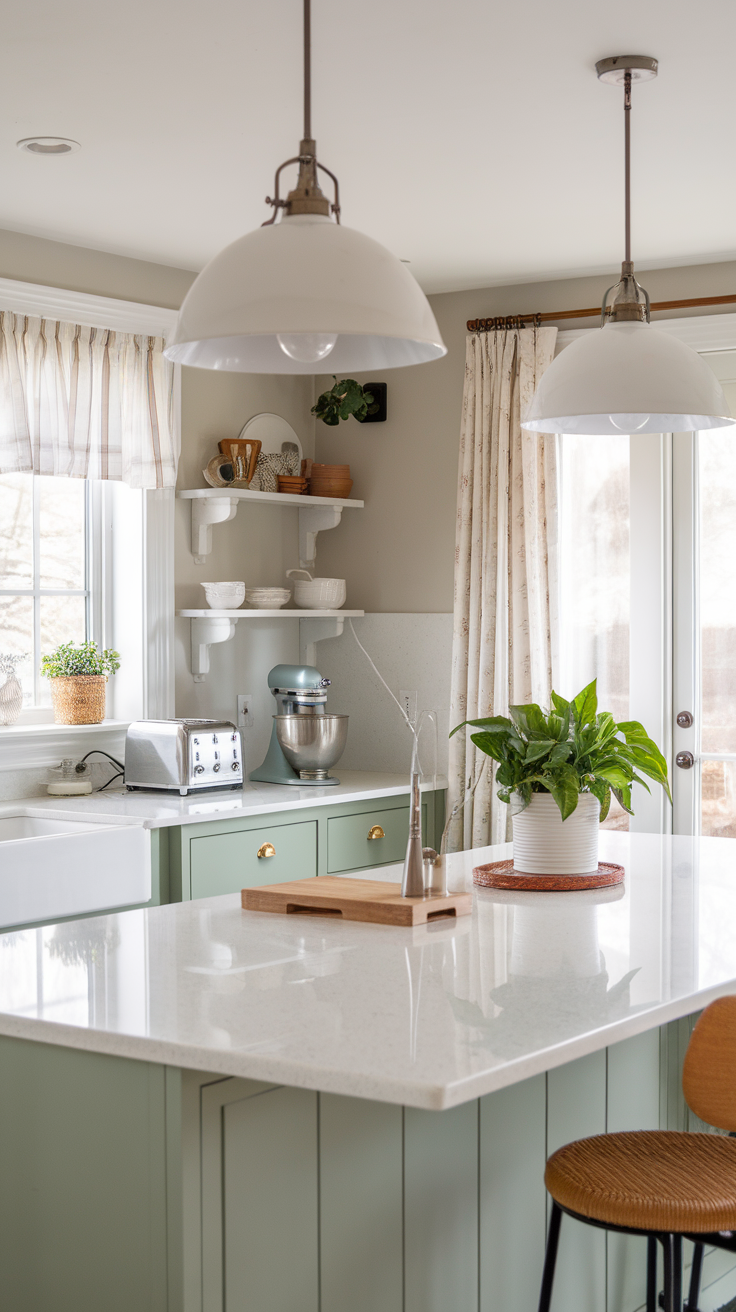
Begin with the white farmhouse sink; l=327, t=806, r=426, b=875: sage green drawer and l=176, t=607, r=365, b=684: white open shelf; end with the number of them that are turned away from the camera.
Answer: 0

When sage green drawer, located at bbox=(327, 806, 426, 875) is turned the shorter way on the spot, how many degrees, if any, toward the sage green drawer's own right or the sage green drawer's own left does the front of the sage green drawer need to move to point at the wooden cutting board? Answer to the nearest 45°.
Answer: approximately 45° to the sage green drawer's own right

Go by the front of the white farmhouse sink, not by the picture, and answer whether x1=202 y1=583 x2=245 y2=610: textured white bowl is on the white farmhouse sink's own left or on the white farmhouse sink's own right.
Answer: on the white farmhouse sink's own left

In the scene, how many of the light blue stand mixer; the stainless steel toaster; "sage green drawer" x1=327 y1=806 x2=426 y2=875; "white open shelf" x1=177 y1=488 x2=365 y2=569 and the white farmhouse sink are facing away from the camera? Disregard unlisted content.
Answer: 0

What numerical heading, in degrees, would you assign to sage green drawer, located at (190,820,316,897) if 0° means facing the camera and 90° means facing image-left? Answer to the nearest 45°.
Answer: approximately 315°

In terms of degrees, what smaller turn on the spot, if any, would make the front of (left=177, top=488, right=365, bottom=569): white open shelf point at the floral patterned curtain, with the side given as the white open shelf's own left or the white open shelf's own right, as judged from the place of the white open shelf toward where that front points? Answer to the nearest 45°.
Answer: approximately 45° to the white open shelf's own left

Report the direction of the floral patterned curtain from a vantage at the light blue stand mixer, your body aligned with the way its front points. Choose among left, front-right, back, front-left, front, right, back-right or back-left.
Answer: front-left

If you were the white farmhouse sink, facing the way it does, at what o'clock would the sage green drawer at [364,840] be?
The sage green drawer is roughly at 9 o'clock from the white farmhouse sink.

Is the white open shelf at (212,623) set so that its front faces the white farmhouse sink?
no

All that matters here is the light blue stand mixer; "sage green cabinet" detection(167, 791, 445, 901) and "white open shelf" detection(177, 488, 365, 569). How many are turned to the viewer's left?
0

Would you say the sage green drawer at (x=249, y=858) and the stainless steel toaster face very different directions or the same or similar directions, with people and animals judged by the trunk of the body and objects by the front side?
same or similar directions

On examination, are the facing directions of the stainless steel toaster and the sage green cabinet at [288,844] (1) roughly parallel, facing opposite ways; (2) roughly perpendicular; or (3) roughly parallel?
roughly parallel

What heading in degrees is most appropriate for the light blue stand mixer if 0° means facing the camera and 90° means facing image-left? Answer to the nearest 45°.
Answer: approximately 315°

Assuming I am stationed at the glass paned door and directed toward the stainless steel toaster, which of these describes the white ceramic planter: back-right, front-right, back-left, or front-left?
front-left

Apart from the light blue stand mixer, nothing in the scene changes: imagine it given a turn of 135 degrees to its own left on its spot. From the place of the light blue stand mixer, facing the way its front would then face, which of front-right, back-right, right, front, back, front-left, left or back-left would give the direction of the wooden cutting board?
back

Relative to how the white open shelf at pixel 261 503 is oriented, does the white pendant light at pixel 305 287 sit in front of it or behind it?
in front
